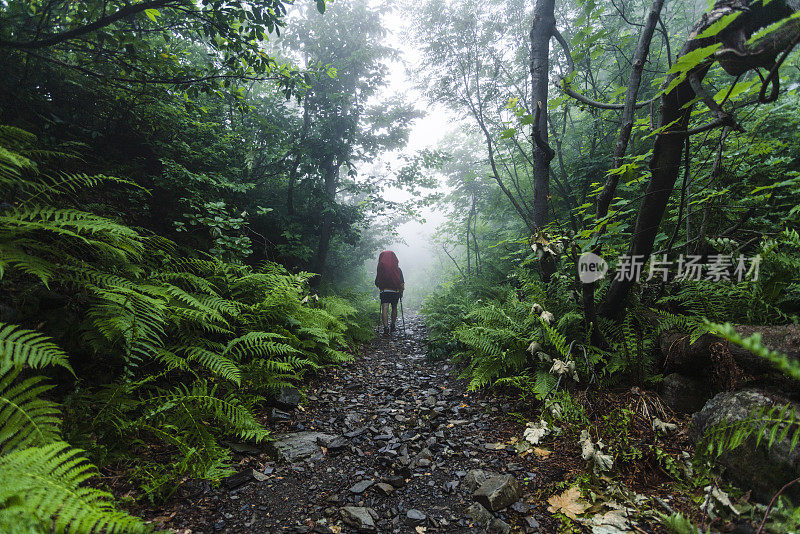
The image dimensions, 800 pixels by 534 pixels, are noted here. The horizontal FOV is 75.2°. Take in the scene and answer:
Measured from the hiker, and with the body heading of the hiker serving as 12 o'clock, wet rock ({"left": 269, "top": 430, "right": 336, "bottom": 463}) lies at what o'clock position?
The wet rock is roughly at 6 o'clock from the hiker.

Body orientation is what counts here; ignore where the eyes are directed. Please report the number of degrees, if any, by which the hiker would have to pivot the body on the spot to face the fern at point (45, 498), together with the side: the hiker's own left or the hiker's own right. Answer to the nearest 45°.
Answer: approximately 180°

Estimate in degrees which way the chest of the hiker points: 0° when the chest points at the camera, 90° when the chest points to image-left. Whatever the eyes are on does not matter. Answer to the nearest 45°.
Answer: approximately 180°

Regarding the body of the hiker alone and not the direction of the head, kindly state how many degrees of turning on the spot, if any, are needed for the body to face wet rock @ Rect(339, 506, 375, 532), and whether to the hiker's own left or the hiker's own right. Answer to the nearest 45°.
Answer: approximately 180°

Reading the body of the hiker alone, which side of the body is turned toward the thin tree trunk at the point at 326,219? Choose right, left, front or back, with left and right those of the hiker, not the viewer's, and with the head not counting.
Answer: left

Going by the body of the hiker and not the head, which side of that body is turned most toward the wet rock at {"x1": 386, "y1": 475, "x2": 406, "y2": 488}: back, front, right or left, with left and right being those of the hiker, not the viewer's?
back

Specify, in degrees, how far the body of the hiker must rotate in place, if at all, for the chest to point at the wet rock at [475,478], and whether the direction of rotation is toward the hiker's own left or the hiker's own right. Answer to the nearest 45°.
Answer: approximately 180°

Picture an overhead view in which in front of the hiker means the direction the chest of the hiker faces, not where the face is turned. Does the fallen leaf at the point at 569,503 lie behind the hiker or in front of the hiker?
behind

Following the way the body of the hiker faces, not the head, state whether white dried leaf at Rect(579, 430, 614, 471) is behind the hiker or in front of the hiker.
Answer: behind
